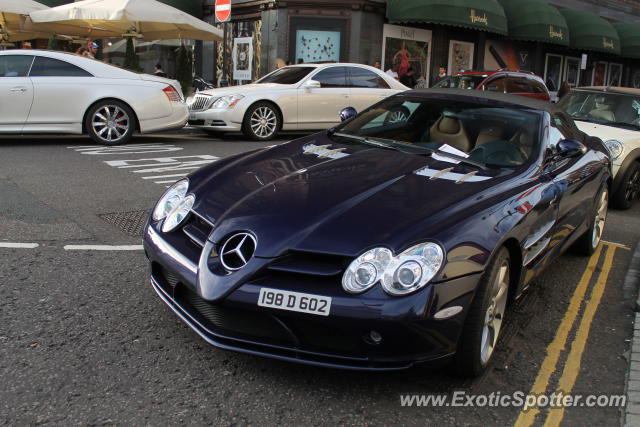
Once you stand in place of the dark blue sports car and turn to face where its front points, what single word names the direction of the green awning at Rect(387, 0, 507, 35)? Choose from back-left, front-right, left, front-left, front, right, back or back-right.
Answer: back-right

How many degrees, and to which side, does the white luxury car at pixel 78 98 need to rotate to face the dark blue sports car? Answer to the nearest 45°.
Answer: approximately 90° to its left

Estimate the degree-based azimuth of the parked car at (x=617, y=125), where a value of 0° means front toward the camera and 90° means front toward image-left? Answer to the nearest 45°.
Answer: approximately 45°

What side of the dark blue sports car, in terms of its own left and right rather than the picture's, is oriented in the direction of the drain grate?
right

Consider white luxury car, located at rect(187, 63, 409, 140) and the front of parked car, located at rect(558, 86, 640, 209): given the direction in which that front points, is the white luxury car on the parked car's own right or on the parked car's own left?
on the parked car's own right

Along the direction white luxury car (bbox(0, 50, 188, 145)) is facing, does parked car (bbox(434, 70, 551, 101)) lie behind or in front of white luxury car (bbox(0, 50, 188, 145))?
behind

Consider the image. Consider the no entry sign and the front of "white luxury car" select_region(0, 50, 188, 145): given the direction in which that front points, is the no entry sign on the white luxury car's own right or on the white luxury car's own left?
on the white luxury car's own right

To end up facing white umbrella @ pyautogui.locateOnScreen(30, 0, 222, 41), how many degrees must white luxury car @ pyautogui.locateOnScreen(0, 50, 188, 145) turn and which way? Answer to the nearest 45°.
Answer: approximately 90° to its right

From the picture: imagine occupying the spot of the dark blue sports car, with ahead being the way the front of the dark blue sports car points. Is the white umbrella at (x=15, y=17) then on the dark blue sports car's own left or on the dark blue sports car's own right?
on the dark blue sports car's own right

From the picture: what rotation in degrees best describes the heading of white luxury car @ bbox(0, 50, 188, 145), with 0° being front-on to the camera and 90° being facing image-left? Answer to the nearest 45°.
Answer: approximately 90°

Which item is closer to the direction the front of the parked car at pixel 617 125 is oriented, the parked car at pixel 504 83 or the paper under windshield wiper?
the paper under windshield wiper

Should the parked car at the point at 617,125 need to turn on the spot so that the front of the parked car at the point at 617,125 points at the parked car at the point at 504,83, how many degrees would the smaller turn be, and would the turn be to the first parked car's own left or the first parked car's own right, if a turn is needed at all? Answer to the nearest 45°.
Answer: approximately 135° to the first parked car's own right

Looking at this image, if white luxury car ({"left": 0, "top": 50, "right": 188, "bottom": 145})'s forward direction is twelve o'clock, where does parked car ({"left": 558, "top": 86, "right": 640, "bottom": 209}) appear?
The parked car is roughly at 7 o'clock from the white luxury car.
